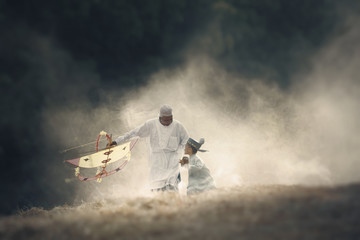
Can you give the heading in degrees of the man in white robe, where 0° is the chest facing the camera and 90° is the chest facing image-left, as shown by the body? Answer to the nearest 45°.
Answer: approximately 0°
